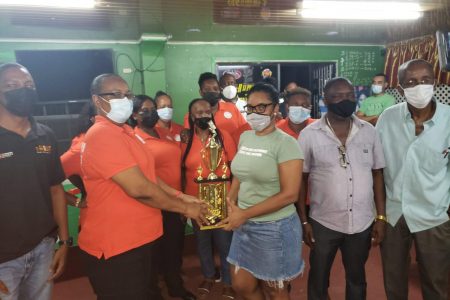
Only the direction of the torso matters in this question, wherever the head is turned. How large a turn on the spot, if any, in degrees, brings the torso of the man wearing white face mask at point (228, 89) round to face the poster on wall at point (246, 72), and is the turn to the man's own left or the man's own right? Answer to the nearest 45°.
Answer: approximately 180°

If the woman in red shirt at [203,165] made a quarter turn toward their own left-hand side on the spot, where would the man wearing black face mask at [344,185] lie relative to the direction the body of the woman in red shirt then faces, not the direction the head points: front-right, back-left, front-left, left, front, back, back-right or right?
front-right

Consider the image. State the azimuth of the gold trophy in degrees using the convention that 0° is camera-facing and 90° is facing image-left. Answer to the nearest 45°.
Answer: approximately 0°

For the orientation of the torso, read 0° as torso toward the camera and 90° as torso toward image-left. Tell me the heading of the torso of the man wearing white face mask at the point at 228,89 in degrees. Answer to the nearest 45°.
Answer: approximately 0°

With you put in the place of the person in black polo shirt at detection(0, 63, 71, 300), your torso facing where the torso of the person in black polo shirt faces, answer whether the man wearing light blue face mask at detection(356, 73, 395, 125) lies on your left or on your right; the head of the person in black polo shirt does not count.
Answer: on your left

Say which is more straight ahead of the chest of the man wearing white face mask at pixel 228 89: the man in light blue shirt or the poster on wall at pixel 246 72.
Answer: the man in light blue shirt

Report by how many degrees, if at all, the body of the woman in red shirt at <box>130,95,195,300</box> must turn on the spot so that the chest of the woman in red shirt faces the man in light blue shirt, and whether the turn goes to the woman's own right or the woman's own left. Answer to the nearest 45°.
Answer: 0° — they already face them

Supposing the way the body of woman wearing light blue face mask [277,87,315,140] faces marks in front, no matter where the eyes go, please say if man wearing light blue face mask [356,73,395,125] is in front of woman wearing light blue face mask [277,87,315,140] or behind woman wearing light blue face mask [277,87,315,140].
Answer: behind
